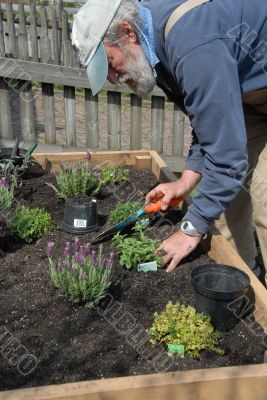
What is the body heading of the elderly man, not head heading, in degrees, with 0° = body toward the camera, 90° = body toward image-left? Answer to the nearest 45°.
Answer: approximately 90°

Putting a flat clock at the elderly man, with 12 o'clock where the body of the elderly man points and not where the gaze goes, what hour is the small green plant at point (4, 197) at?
The small green plant is roughly at 1 o'clock from the elderly man.

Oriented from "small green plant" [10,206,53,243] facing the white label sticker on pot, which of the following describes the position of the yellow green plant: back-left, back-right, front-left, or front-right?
front-right

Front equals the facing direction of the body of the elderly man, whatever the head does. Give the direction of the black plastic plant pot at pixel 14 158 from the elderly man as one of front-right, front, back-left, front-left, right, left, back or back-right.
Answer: front-right

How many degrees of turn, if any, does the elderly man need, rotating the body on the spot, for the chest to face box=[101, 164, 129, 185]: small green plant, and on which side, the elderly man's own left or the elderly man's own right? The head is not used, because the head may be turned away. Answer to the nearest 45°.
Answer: approximately 90° to the elderly man's own right

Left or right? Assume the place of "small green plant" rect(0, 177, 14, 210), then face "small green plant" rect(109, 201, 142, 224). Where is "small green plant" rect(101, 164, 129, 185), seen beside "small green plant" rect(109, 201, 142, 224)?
left
